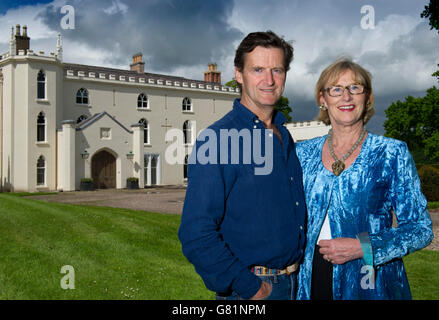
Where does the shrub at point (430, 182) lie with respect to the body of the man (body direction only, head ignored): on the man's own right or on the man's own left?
on the man's own left

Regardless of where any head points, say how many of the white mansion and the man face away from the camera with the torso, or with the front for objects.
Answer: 0

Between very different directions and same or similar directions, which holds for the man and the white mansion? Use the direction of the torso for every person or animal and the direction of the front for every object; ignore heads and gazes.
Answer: same or similar directions

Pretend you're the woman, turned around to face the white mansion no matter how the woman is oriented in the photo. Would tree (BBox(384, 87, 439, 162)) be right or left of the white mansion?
right

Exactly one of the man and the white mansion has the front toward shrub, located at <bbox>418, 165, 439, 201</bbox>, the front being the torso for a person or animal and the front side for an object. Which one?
the white mansion

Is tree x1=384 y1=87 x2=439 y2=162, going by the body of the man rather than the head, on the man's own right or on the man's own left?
on the man's own left

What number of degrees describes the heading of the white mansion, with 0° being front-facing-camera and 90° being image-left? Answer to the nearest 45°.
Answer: approximately 315°

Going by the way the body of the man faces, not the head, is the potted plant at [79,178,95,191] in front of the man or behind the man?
behind
